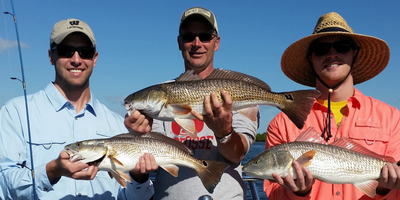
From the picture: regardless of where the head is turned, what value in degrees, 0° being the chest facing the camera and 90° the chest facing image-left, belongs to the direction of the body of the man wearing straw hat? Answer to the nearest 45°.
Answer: approximately 0°

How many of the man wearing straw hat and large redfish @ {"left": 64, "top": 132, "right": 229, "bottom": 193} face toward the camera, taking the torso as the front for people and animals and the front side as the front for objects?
1

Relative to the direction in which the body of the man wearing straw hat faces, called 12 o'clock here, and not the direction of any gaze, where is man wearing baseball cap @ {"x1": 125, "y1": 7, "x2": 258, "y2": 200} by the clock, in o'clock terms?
The man wearing baseball cap is roughly at 2 o'clock from the man wearing straw hat.

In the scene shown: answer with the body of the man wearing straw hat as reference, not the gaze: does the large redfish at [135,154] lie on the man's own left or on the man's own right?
on the man's own right

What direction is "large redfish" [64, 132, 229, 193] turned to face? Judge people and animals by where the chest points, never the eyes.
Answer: to the viewer's left

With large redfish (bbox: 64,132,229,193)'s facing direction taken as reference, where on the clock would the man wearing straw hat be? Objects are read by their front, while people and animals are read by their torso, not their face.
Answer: The man wearing straw hat is roughly at 6 o'clock from the large redfish.

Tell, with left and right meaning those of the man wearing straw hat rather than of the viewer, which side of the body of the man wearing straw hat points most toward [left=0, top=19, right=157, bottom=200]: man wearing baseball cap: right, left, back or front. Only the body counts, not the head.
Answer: right
